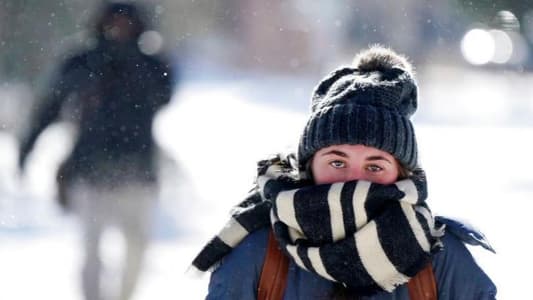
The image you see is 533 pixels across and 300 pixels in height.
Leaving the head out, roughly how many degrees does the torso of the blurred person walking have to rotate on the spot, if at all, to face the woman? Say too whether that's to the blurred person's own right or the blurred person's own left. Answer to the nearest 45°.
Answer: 0° — they already face them

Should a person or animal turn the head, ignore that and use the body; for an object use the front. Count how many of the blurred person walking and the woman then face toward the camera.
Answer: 2

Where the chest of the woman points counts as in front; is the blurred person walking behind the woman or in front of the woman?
behind

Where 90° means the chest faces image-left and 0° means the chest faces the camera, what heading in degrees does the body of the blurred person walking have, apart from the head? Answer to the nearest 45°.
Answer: approximately 0°
